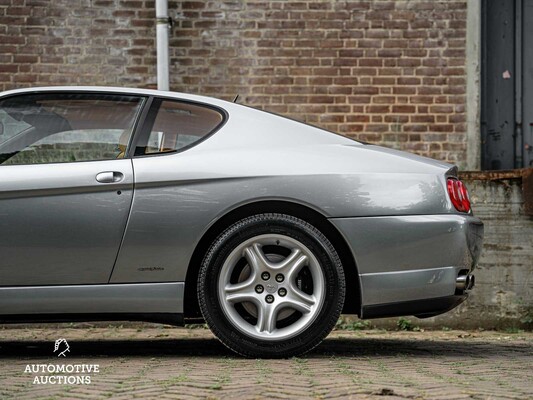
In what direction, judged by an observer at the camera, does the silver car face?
facing to the left of the viewer
